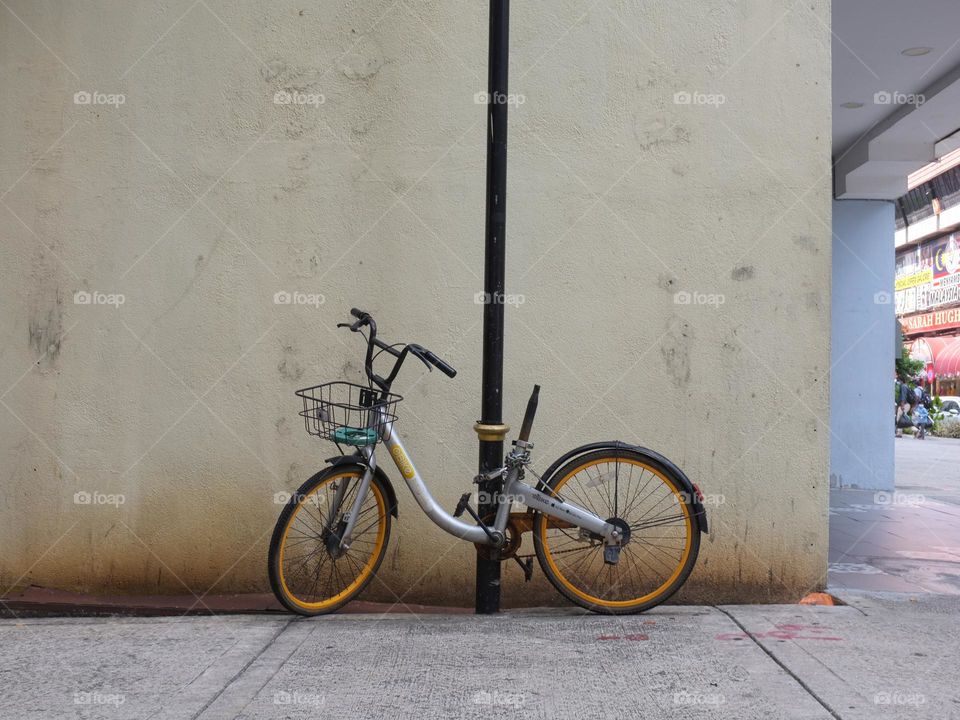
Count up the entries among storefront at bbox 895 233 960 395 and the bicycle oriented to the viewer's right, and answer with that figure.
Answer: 0

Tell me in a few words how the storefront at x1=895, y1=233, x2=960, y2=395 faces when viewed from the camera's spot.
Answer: facing the viewer and to the left of the viewer

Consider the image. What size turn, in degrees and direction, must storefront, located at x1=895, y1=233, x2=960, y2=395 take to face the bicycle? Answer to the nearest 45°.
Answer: approximately 45° to its left

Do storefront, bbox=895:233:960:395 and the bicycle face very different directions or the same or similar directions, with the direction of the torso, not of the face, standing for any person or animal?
same or similar directions

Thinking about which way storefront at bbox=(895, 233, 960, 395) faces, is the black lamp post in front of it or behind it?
in front

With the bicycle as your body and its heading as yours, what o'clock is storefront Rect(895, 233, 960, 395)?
The storefront is roughly at 4 o'clock from the bicycle.

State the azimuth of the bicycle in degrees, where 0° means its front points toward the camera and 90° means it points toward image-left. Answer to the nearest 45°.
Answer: approximately 90°
